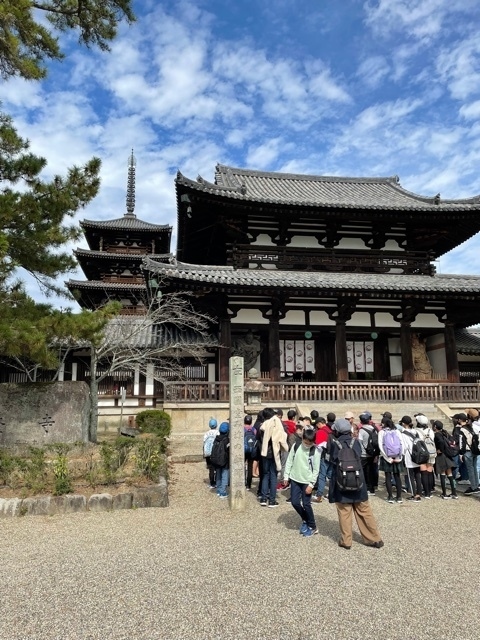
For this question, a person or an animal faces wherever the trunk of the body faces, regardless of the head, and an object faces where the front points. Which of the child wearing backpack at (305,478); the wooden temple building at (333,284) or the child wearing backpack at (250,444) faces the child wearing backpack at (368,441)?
the wooden temple building

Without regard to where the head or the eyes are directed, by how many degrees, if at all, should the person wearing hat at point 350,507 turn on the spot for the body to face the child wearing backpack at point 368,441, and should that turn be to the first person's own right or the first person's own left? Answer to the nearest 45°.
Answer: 0° — they already face them

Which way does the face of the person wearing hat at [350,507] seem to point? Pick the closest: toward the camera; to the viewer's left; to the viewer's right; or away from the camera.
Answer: away from the camera

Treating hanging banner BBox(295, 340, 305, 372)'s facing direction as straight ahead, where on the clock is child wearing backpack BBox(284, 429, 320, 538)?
The child wearing backpack is roughly at 12 o'clock from the hanging banner.

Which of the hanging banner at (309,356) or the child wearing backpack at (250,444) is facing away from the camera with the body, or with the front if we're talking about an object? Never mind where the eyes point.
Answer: the child wearing backpack

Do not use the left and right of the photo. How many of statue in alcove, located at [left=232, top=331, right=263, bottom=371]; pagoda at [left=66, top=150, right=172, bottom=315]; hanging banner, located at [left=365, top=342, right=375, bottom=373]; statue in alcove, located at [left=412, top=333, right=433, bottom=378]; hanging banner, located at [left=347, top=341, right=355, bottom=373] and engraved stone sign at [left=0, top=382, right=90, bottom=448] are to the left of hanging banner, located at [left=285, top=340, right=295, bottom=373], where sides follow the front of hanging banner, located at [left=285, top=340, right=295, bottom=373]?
3

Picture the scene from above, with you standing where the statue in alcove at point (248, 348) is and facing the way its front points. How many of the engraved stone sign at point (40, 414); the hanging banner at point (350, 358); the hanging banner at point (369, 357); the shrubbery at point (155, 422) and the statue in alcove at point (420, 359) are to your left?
3

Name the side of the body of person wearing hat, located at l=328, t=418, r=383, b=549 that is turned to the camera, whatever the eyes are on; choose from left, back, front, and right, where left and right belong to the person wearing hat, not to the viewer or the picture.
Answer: back
